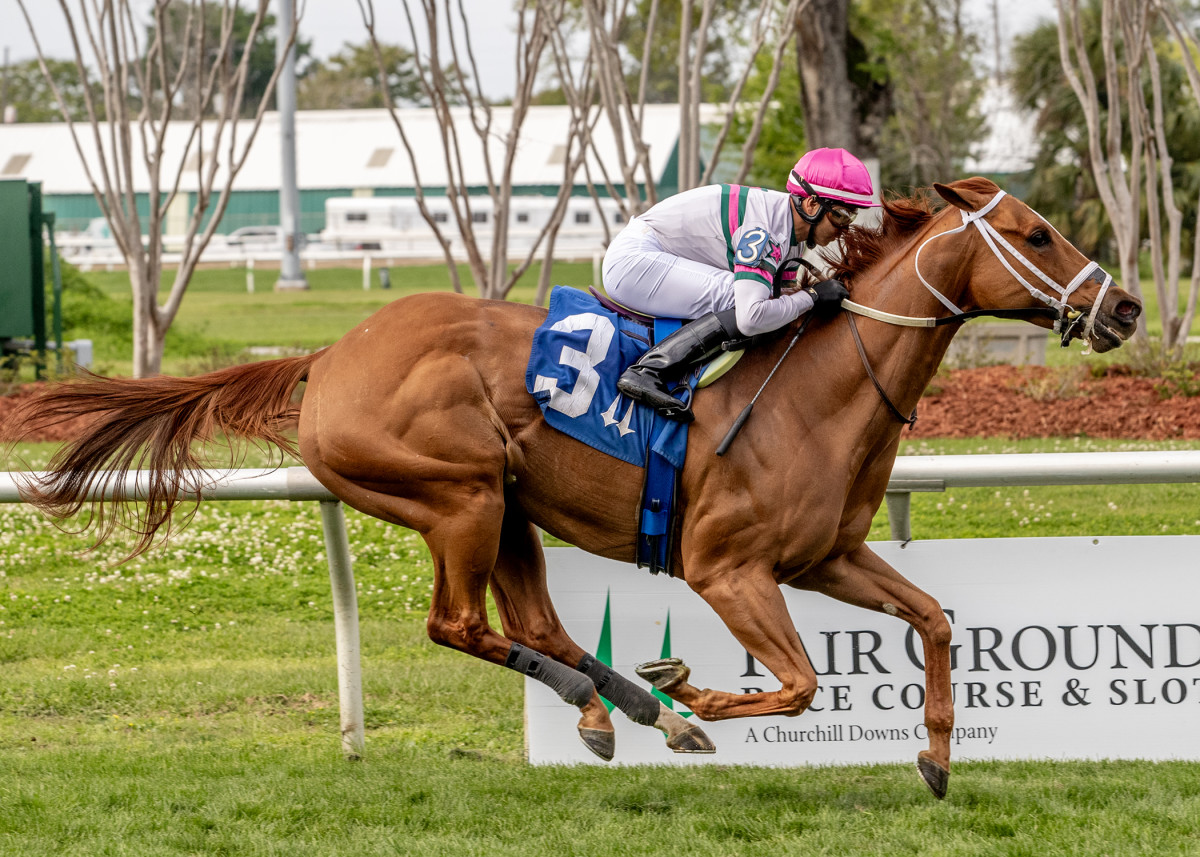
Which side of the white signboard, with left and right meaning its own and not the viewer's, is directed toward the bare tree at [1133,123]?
back

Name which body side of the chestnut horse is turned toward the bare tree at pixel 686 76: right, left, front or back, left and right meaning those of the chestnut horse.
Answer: left

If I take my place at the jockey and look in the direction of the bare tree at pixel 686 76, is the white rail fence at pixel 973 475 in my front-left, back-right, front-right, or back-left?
front-right

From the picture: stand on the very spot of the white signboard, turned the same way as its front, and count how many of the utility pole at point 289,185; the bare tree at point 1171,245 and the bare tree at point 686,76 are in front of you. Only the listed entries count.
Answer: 0

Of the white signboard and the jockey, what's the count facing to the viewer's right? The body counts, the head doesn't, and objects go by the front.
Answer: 1

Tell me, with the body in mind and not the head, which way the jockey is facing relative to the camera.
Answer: to the viewer's right

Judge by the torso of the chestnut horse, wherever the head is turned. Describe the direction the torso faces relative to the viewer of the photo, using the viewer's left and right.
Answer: facing to the right of the viewer

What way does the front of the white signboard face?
toward the camera

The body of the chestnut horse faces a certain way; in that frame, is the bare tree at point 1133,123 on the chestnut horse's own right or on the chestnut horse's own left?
on the chestnut horse's own left

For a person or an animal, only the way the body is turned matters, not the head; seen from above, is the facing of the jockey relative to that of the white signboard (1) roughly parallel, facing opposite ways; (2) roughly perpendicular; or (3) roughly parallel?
roughly perpendicular

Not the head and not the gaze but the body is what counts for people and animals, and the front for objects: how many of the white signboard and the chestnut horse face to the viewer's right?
1
